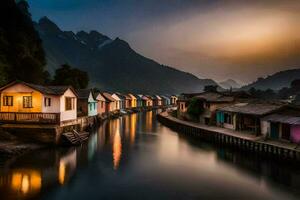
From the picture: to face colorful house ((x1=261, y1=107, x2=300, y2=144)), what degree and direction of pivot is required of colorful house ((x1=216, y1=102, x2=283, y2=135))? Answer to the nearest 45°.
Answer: approximately 90° to its left

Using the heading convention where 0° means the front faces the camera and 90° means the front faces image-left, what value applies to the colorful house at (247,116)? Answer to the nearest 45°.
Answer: approximately 45°

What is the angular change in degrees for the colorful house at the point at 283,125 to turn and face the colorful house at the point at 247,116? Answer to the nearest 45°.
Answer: approximately 90° to its right

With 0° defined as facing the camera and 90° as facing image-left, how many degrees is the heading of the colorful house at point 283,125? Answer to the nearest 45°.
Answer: approximately 45°

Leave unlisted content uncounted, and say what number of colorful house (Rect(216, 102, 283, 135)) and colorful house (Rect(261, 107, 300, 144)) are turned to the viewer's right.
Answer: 0
